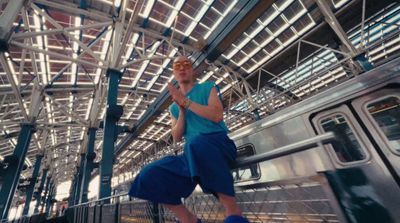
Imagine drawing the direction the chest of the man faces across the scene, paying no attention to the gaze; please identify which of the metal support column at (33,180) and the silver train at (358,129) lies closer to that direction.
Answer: the metal support column

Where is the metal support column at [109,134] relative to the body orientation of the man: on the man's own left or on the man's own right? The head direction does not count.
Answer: on the man's own right

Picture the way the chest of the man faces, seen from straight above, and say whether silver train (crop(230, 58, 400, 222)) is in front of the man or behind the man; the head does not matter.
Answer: behind

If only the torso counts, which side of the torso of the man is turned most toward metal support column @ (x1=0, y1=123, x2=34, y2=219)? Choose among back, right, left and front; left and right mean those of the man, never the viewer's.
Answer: right

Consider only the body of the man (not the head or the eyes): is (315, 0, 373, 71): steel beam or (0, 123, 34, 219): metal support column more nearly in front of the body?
the metal support column

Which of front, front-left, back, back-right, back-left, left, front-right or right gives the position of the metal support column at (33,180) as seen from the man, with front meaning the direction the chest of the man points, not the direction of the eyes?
right

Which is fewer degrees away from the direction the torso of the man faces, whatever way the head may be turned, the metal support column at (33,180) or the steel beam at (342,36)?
the metal support column

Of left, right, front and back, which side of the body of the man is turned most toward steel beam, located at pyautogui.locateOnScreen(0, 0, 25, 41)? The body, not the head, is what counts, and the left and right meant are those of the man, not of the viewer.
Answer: right

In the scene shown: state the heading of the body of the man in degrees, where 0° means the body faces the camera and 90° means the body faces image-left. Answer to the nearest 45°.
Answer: approximately 45°
